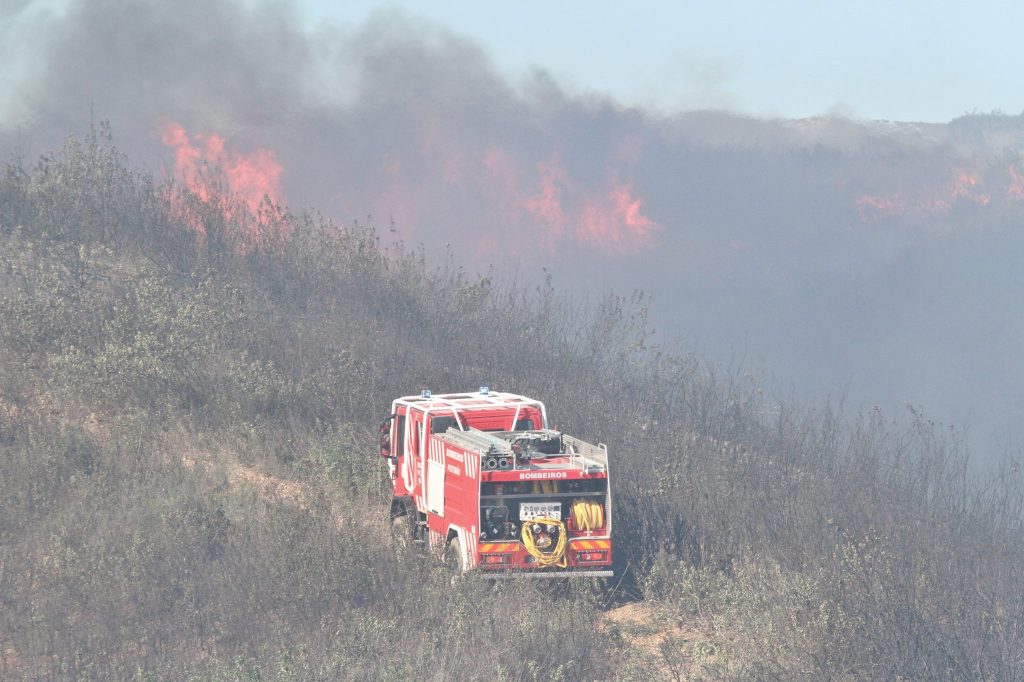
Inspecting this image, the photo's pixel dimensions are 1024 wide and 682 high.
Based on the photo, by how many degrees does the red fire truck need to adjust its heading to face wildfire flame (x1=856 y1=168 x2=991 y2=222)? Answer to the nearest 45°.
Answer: approximately 90° to its right

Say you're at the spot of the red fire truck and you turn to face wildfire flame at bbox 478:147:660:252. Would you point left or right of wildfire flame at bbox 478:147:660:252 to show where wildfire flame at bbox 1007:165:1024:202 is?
right

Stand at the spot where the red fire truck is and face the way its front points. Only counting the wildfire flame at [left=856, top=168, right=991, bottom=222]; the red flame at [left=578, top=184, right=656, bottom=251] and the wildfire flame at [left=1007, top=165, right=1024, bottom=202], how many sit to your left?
0

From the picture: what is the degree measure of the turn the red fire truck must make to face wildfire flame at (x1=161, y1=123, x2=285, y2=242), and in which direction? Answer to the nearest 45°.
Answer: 0° — it already faces it

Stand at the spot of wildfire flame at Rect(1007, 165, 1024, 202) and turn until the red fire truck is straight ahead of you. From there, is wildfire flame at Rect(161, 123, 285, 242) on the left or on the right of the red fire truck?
right

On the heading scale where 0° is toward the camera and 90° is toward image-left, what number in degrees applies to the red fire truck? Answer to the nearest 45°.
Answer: approximately 135°

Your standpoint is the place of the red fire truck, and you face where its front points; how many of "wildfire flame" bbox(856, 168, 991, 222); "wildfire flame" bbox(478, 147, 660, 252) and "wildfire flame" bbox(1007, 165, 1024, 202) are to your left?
0

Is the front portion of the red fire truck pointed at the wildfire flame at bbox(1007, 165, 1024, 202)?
no

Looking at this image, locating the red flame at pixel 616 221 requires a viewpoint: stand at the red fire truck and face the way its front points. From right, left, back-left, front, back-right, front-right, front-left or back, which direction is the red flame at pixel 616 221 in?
front-right

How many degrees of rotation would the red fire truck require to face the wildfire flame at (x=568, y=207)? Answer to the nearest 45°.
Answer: approximately 45° to its right

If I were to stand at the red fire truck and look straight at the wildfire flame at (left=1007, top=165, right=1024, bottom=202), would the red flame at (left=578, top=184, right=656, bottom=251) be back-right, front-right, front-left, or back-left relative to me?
front-left
